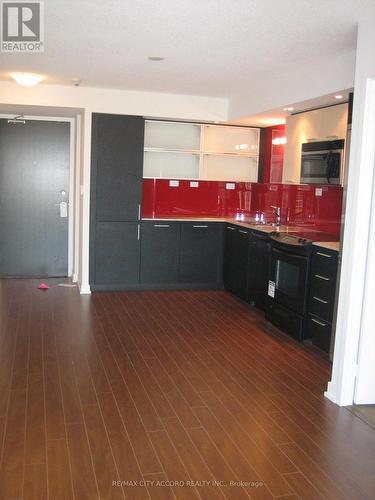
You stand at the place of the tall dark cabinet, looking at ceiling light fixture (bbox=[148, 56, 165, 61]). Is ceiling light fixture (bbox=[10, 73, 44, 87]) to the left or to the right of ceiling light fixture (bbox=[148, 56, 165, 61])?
right

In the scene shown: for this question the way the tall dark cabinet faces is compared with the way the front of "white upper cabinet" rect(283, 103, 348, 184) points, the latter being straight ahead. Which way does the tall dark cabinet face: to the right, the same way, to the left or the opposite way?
to the left

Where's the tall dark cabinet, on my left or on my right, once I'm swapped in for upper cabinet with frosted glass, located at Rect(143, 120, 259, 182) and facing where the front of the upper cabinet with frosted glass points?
on my right

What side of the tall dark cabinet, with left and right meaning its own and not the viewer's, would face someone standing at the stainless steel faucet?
left

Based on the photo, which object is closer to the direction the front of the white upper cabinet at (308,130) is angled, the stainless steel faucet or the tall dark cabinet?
the tall dark cabinet
